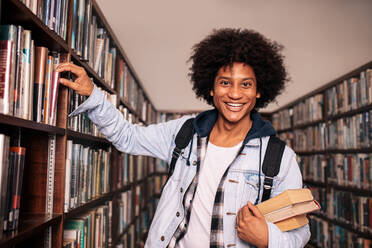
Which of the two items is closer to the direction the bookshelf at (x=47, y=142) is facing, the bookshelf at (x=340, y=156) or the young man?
the young man

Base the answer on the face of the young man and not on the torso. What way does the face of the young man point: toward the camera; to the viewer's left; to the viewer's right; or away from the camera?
toward the camera

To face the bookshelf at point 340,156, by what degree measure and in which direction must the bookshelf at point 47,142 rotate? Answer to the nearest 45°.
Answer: approximately 90° to its left

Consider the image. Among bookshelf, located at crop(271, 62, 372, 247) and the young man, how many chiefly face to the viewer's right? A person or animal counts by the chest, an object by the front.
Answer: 0

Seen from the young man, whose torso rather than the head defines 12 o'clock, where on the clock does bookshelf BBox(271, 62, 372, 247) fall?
The bookshelf is roughly at 7 o'clock from the young man.

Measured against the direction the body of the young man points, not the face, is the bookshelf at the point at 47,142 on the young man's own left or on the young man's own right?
on the young man's own right

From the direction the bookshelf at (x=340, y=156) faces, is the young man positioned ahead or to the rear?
ahead

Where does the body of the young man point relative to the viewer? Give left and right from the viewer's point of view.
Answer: facing the viewer

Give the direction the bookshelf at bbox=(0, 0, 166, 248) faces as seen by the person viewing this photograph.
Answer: facing the viewer and to the right of the viewer

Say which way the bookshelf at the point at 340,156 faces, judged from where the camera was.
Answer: facing the viewer and to the left of the viewer

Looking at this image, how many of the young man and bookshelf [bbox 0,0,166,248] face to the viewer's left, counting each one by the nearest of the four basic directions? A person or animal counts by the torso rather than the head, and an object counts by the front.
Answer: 0
